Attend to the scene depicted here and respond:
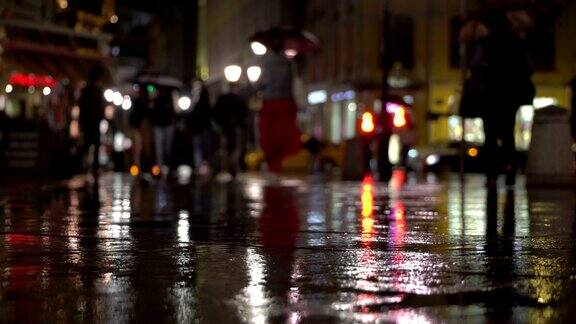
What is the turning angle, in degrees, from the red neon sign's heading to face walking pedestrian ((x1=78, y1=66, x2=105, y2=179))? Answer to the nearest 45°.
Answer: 0° — it already faces them

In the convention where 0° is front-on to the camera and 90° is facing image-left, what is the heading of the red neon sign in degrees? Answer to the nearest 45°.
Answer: approximately 0°
